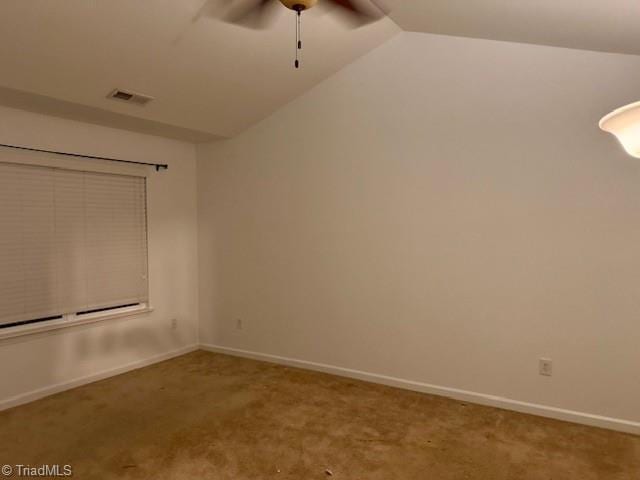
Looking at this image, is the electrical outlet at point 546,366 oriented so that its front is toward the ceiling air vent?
no

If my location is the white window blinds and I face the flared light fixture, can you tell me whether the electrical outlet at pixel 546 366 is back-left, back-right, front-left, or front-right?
front-left

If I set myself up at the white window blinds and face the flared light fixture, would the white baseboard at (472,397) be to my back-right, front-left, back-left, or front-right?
front-left

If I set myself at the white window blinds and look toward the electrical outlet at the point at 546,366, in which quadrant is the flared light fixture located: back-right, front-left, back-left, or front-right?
front-right

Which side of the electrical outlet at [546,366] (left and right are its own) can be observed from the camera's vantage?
front

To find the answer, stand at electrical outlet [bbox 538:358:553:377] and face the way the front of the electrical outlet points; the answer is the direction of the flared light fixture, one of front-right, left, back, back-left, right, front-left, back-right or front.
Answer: front

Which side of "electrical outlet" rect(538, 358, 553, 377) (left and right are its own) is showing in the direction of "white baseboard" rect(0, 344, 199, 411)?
right

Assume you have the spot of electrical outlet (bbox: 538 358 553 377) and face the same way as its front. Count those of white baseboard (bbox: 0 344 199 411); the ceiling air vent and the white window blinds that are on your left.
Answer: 0

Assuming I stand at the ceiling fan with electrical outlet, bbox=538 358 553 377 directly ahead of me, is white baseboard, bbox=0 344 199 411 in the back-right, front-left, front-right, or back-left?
back-left

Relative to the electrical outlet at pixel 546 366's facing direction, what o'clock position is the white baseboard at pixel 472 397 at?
The white baseboard is roughly at 3 o'clock from the electrical outlet.
